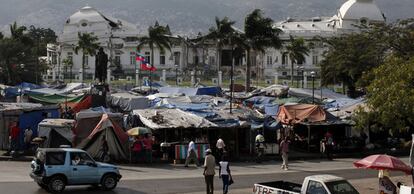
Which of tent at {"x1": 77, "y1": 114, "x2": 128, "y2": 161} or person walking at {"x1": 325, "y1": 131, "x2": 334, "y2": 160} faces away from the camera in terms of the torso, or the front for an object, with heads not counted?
the person walking

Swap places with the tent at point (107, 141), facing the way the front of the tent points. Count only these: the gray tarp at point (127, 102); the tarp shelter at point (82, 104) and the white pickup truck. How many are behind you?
2

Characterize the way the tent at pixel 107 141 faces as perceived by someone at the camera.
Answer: facing the viewer

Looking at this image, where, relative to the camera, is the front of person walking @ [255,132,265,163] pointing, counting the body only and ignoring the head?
away from the camera

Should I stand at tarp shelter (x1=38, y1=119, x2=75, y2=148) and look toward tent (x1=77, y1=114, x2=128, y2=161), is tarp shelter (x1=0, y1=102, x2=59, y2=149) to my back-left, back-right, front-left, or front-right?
back-left
